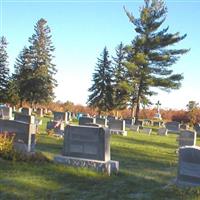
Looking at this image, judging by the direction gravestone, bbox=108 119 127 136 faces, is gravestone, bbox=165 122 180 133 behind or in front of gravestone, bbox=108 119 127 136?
behind

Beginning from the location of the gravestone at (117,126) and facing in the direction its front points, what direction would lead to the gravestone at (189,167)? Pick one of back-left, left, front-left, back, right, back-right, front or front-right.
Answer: front-left

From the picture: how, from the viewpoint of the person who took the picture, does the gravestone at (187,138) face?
facing the viewer and to the left of the viewer

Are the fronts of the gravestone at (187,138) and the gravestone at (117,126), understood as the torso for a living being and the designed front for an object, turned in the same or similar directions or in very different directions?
same or similar directions

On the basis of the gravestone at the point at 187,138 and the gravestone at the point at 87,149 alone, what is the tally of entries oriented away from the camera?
0

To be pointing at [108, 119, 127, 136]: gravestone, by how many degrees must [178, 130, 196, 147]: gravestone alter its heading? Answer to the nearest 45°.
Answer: approximately 90° to its right

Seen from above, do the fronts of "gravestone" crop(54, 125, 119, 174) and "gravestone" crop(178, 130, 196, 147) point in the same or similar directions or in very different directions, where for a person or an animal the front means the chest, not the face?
same or similar directions

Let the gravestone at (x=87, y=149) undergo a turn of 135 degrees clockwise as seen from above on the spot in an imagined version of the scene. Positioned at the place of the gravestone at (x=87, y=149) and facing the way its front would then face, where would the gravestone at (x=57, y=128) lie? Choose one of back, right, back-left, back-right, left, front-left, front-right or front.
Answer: front

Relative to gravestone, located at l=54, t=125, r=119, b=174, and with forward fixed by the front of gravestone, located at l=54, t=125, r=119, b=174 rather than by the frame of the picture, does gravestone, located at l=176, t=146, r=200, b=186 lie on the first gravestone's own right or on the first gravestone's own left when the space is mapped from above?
on the first gravestone's own left

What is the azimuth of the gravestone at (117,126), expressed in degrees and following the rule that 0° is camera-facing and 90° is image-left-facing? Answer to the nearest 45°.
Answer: approximately 45°

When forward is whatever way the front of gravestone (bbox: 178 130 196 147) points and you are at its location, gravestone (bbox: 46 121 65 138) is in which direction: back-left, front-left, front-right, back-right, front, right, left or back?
front-right

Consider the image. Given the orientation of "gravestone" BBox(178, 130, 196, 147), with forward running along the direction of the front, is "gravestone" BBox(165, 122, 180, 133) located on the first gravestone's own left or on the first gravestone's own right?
on the first gravestone's own right

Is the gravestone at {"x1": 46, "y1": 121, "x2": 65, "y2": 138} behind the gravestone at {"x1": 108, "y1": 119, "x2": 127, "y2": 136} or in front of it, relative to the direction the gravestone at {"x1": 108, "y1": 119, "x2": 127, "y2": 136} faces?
in front
